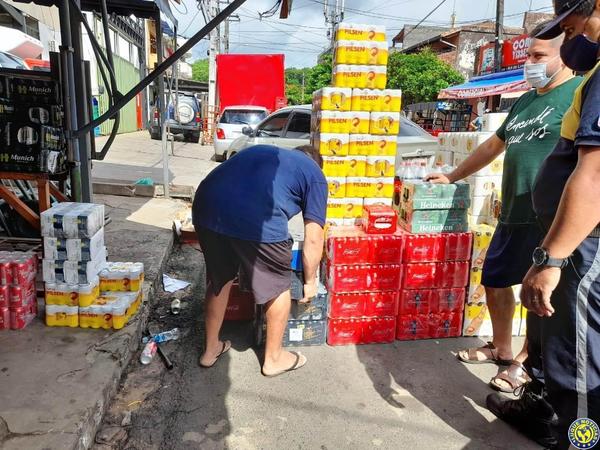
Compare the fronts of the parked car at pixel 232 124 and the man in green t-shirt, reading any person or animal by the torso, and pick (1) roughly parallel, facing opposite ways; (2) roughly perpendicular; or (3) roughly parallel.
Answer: roughly perpendicular

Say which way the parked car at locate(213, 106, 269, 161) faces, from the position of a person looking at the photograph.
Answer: facing away from the viewer

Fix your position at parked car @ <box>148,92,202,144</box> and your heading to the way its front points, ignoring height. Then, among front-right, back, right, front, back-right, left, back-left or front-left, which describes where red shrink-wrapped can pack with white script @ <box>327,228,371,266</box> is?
back

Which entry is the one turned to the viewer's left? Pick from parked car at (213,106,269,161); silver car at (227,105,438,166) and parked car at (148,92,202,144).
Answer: the silver car

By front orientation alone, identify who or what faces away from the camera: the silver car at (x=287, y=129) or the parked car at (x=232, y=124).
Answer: the parked car

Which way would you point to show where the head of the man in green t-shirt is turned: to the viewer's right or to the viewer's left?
to the viewer's left

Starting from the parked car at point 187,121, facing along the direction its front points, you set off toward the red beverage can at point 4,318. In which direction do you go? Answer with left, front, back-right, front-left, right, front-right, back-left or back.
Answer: back

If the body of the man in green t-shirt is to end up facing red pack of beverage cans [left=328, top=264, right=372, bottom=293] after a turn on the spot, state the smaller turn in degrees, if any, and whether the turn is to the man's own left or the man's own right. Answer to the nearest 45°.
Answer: approximately 45° to the man's own right

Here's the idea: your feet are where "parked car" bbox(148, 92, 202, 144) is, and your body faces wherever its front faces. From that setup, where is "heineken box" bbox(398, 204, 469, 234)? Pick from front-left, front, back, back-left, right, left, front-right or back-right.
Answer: back

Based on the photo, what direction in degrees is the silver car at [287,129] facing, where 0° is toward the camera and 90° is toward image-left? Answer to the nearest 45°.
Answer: approximately 90°

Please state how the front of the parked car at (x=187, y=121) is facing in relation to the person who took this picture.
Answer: facing away from the viewer

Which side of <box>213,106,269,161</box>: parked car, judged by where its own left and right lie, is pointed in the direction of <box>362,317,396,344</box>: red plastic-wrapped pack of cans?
back

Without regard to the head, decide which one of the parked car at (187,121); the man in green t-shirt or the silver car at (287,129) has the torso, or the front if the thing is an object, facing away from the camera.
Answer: the parked car

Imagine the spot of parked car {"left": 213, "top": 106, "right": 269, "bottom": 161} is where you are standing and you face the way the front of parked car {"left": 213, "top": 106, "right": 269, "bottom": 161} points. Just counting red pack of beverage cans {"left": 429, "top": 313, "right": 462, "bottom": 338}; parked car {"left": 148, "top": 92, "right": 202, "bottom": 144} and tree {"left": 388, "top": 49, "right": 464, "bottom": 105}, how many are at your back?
1

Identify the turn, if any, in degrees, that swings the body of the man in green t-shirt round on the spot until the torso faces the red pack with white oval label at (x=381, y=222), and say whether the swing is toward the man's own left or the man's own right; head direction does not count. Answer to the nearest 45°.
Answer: approximately 45° to the man's own right
